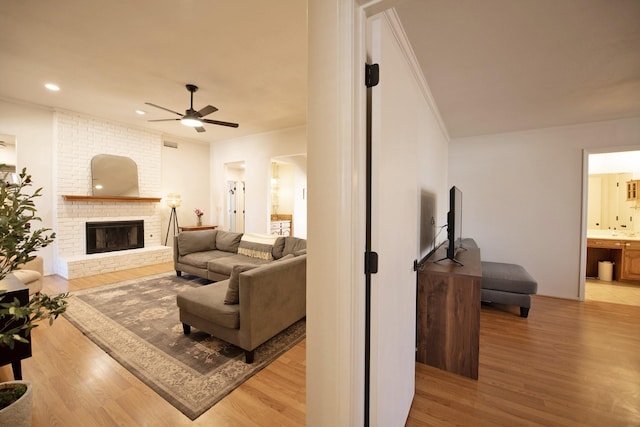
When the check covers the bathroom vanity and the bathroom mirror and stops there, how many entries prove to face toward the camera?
2

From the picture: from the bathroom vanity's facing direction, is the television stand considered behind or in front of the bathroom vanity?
in front

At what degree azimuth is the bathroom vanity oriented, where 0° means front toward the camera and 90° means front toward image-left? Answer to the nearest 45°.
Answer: approximately 0°

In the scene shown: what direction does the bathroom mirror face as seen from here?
toward the camera

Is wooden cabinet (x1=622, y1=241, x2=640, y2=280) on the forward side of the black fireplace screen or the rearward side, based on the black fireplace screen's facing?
on the forward side

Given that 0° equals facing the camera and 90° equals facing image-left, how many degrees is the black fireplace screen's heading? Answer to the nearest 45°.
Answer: approximately 315°

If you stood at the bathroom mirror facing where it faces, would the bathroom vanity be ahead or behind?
ahead

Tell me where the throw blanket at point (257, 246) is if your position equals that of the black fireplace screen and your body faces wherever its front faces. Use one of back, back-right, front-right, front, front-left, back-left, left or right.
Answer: front

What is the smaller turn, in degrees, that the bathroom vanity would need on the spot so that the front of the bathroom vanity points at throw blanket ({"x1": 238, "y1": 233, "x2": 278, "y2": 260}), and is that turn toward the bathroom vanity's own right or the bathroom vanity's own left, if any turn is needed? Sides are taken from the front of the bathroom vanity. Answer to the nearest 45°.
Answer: approximately 45° to the bathroom vanity's own right

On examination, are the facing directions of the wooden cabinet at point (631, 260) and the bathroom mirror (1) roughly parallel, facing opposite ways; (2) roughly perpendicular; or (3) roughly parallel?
roughly parallel
